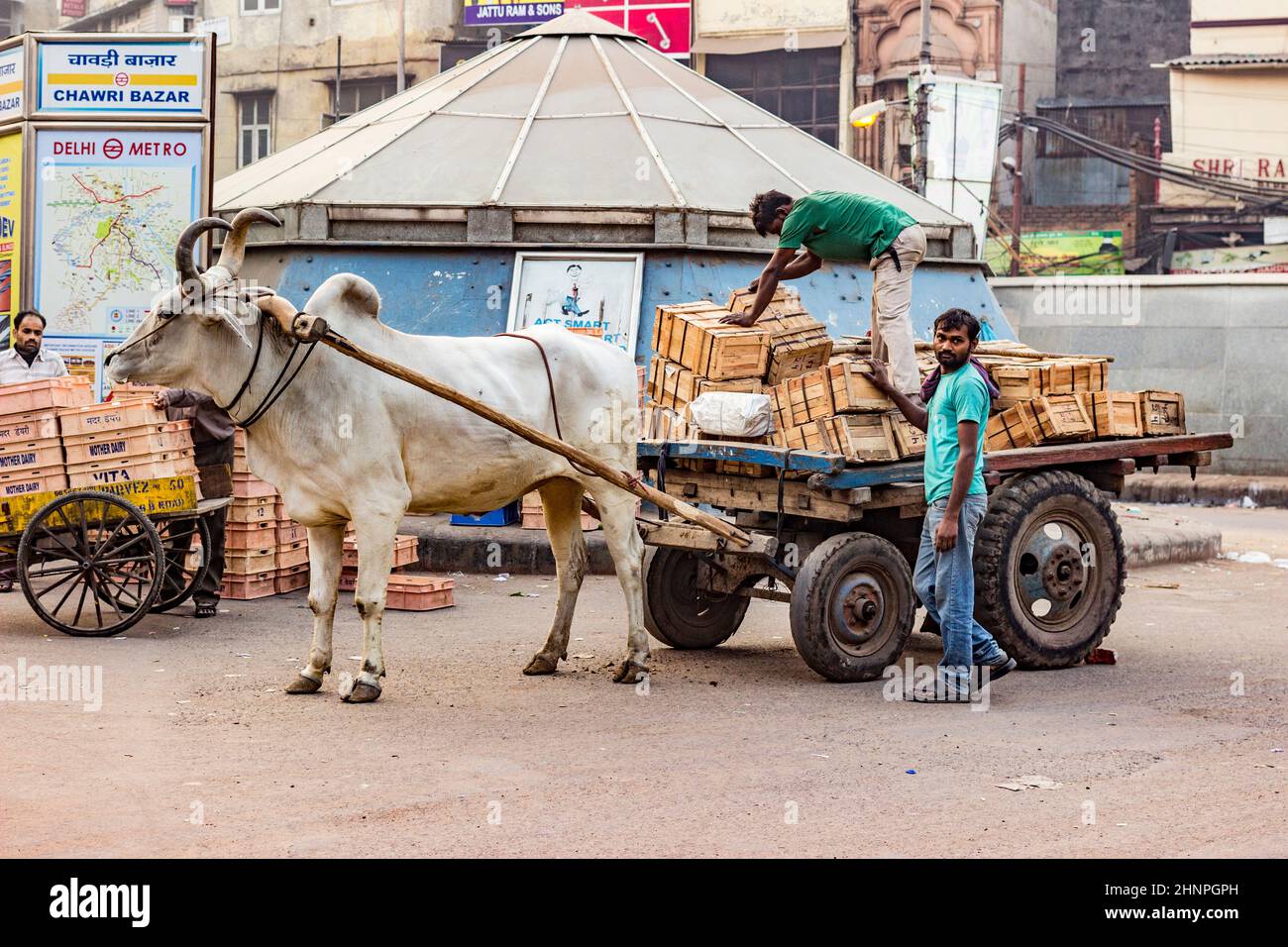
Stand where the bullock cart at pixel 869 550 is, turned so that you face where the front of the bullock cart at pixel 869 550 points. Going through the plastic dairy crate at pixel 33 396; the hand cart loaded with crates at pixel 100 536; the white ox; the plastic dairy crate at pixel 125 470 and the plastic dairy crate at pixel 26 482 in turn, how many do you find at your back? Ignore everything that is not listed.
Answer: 0

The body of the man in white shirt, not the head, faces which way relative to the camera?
toward the camera

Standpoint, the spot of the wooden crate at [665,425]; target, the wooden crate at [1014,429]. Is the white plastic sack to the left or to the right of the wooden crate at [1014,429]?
right

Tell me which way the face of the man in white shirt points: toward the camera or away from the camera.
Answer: toward the camera

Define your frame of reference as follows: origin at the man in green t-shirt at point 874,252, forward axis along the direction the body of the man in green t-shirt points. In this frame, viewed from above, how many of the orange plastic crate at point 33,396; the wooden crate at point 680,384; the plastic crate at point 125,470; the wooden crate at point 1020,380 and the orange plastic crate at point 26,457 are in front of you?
4

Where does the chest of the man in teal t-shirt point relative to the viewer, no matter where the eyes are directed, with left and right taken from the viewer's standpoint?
facing to the left of the viewer

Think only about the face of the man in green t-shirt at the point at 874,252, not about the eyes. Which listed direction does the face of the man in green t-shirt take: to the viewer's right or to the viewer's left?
to the viewer's left

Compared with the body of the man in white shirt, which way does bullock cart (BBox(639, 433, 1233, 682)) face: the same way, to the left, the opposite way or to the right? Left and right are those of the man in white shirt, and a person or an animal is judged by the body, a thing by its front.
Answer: to the right

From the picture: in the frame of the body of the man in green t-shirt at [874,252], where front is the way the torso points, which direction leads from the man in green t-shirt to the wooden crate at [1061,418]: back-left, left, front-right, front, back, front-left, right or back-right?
back

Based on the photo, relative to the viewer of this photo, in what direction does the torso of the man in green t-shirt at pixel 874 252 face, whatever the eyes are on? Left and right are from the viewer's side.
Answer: facing to the left of the viewer

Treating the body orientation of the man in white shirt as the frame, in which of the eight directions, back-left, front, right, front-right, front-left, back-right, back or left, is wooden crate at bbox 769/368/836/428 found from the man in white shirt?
front-left

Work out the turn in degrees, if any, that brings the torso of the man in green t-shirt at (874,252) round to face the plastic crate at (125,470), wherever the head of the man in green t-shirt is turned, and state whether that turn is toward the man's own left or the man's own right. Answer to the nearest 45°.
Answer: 0° — they already face it

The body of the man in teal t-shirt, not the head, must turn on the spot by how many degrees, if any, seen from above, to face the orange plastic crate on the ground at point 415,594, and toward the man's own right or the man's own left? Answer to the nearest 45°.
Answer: approximately 45° to the man's own right

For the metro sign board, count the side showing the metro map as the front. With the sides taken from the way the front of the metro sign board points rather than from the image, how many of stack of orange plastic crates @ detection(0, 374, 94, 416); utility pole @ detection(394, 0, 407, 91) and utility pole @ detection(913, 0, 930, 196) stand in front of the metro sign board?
1

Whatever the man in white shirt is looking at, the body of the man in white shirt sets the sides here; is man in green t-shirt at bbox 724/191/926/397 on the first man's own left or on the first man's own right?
on the first man's own left
